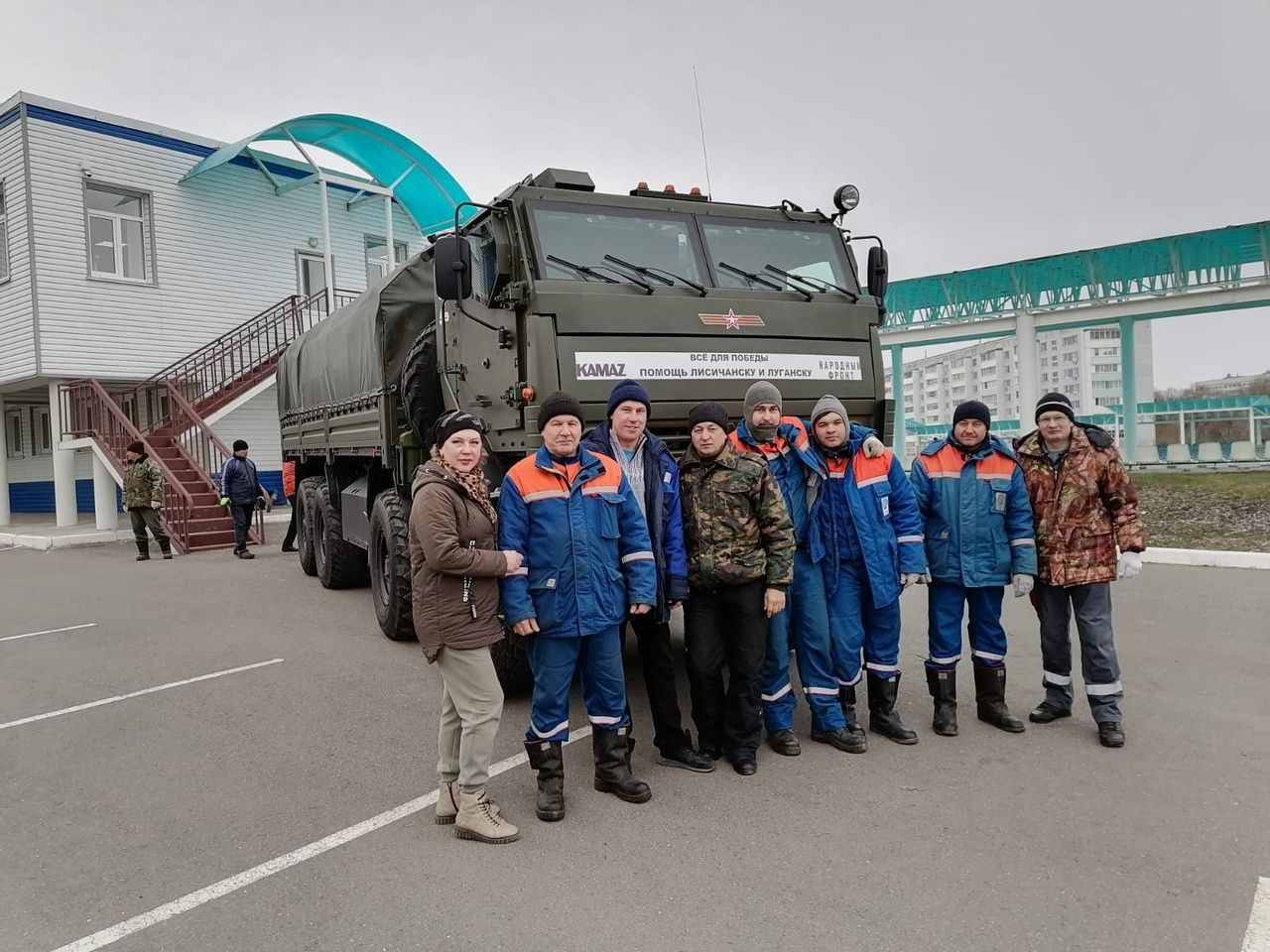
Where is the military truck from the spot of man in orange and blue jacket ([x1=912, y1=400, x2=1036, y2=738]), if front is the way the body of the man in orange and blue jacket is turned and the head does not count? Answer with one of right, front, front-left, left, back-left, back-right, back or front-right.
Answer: right

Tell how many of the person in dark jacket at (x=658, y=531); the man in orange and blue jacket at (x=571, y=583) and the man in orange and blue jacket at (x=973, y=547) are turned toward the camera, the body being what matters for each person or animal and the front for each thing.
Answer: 3

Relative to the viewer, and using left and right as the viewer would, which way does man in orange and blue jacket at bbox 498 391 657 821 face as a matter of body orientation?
facing the viewer

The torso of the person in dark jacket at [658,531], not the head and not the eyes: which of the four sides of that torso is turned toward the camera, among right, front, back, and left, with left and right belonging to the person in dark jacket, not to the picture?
front

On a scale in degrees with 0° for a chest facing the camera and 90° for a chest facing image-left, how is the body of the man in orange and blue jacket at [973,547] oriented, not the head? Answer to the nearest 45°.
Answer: approximately 0°

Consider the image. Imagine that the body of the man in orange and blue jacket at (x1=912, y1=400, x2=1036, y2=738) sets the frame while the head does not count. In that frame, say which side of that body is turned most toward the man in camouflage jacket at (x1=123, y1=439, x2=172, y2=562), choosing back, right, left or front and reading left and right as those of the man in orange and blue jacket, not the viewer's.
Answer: right

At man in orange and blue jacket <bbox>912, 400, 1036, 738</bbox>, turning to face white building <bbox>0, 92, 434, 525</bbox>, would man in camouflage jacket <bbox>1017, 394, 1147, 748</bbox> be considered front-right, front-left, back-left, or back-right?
back-right

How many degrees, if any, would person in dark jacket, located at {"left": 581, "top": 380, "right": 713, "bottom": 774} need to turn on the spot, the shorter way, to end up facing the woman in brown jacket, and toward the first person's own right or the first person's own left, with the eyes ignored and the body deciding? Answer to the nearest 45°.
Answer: approximately 45° to the first person's own right

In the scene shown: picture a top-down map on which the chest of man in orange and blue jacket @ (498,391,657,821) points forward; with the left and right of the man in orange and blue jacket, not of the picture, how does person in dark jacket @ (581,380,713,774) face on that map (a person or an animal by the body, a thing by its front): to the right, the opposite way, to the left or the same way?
the same way

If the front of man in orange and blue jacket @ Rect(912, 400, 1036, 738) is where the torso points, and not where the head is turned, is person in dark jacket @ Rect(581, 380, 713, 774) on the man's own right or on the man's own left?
on the man's own right

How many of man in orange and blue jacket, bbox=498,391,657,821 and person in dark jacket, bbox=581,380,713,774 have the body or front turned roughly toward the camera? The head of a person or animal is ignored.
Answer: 2

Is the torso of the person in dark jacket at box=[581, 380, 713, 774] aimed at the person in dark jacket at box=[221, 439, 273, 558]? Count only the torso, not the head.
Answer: no

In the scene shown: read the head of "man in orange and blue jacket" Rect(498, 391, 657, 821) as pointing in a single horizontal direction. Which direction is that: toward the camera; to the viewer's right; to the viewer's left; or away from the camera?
toward the camera

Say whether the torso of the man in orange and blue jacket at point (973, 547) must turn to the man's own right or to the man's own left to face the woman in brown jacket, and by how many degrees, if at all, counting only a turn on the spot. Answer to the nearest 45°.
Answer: approximately 45° to the man's own right

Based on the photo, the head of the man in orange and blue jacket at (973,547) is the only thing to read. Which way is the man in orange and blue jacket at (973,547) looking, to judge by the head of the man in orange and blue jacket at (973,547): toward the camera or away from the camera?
toward the camera

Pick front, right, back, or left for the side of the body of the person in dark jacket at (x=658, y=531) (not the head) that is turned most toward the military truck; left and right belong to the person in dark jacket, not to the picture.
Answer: back

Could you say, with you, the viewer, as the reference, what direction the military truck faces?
facing the viewer and to the right of the viewer

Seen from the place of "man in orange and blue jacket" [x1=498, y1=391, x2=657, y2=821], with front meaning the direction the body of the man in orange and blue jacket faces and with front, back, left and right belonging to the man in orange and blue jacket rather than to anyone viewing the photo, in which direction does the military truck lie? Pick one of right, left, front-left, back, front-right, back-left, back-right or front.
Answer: back

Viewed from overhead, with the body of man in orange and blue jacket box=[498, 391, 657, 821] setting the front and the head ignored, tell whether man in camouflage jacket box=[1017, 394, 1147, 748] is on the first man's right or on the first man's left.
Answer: on the first man's left

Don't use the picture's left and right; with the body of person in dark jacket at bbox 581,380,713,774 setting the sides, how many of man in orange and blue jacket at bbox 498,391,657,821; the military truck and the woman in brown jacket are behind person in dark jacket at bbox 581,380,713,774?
1
